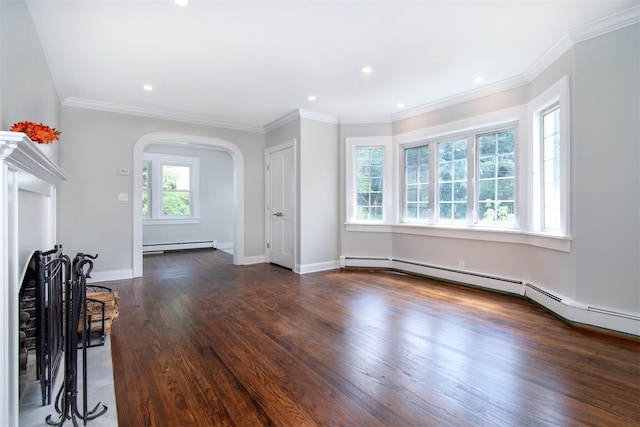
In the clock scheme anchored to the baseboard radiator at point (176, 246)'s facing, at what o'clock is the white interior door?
The white interior door is roughly at 11 o'clock from the baseboard radiator.

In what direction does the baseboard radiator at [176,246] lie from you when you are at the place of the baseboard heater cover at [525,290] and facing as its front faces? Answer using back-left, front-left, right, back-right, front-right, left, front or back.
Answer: front-right

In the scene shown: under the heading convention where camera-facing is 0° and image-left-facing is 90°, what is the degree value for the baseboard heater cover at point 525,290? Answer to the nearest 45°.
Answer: approximately 45°

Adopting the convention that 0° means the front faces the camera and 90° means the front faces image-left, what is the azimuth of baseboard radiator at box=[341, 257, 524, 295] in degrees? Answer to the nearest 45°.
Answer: approximately 45°

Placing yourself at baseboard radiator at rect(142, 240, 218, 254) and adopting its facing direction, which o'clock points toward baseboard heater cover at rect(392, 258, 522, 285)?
The baseboard heater cover is roughly at 11 o'clock from the baseboard radiator.

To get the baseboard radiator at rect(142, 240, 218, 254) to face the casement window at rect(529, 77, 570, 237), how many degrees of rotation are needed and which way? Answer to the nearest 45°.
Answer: approximately 45° to its left
